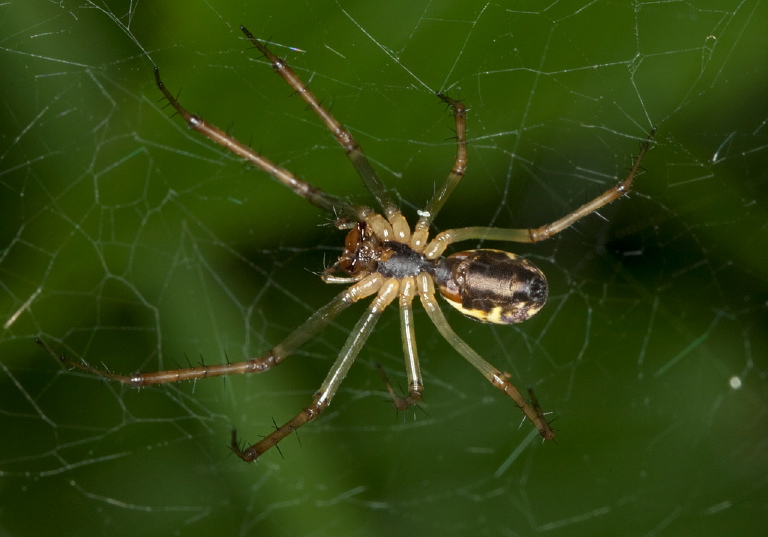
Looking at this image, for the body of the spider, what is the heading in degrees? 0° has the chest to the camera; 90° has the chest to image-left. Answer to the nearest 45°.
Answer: approximately 90°
